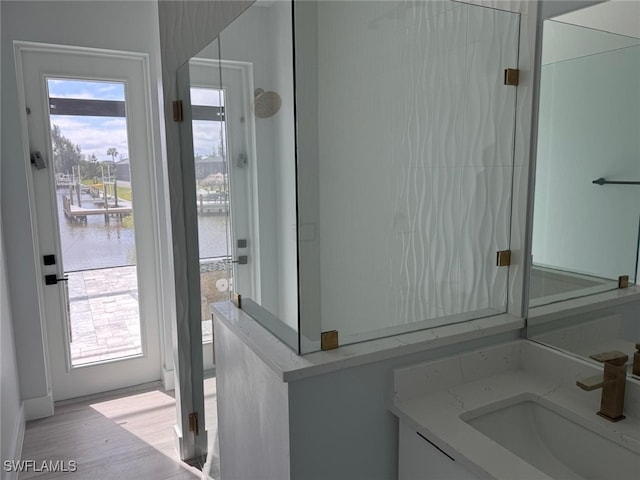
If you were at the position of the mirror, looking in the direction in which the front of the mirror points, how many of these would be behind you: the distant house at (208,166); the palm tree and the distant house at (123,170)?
0

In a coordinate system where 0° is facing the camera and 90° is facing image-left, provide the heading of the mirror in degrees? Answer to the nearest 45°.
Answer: approximately 45°

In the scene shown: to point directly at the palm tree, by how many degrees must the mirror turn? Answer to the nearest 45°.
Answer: approximately 45° to its right

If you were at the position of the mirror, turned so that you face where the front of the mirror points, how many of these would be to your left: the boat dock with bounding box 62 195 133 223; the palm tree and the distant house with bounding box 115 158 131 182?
0

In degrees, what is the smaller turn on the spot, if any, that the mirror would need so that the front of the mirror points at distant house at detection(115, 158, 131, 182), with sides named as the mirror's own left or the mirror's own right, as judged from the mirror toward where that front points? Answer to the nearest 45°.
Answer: approximately 45° to the mirror's own right

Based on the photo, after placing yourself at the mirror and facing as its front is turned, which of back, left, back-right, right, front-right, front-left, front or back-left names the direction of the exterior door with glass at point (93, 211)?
front-right

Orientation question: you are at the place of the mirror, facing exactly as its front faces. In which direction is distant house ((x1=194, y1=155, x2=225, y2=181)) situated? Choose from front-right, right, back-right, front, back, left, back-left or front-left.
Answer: front-right

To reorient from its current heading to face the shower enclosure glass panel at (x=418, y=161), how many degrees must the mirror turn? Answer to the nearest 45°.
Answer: approximately 45° to its right

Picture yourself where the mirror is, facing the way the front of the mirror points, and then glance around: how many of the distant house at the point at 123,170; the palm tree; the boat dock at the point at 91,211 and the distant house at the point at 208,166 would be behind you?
0
